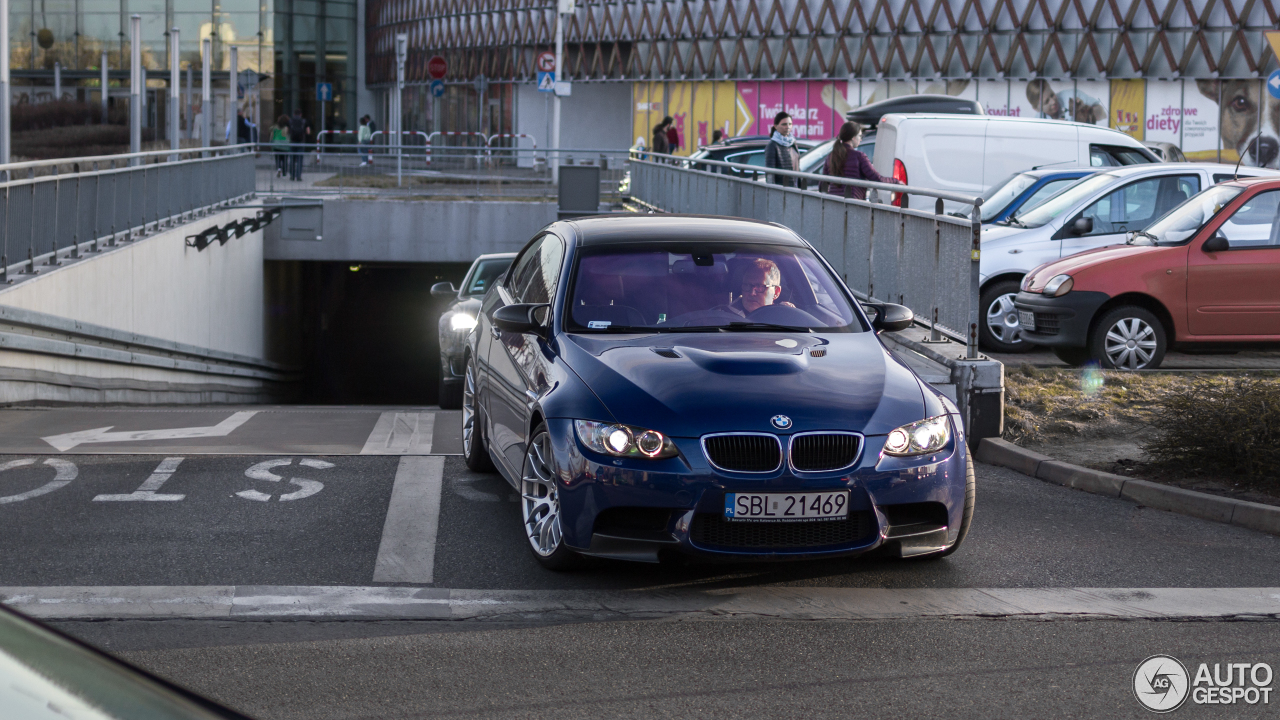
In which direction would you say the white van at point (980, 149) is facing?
to the viewer's right

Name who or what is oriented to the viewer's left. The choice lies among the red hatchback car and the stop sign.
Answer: the red hatchback car

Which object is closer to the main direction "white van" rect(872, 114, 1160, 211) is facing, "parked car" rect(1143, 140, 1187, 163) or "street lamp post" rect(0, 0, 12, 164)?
the parked car

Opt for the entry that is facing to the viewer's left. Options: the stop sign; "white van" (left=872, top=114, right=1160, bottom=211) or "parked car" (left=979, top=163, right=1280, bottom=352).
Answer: the parked car

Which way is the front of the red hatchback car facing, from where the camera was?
facing to the left of the viewer

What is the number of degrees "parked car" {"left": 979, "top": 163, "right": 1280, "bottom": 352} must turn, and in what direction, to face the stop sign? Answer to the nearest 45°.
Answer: approximately 45° to its right

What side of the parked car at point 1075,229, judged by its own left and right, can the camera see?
left

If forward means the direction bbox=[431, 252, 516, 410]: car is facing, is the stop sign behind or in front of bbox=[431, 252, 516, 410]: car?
behind

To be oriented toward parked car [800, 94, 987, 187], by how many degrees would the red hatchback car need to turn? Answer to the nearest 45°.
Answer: approximately 90° to its right
